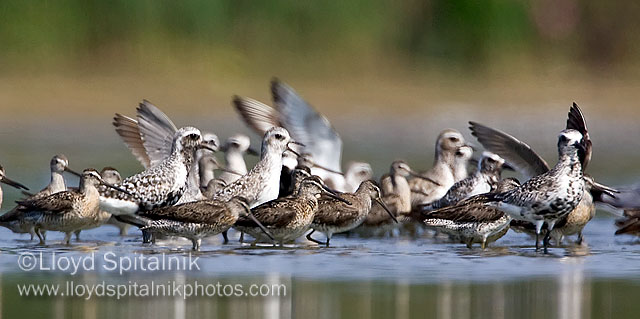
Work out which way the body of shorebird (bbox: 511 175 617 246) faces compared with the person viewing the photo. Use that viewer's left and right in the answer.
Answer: facing to the right of the viewer

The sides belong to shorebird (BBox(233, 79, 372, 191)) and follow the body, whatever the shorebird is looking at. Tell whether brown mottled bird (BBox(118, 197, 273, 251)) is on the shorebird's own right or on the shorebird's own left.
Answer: on the shorebird's own right

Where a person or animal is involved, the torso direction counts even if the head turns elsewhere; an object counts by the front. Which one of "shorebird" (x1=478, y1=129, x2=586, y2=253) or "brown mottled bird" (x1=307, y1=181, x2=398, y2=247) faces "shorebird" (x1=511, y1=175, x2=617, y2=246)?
the brown mottled bird

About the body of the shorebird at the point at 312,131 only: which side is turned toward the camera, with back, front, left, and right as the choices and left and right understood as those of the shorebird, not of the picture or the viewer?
right

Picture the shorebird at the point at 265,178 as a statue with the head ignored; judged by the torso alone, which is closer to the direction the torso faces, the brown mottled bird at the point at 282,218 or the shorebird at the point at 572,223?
the shorebird

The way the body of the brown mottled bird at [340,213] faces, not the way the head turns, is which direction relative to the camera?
to the viewer's right

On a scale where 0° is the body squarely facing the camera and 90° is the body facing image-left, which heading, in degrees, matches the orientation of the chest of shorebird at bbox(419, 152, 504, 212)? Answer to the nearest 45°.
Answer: approximately 270°

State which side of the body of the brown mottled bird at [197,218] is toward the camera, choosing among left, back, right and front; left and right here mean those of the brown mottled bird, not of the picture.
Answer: right

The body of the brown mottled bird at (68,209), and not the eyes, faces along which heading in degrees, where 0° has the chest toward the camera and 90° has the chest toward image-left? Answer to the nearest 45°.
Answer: approximately 270°
